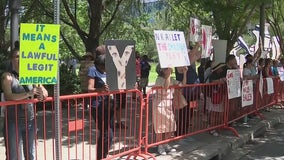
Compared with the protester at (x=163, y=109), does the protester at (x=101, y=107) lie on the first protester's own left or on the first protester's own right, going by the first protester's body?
on the first protester's own right

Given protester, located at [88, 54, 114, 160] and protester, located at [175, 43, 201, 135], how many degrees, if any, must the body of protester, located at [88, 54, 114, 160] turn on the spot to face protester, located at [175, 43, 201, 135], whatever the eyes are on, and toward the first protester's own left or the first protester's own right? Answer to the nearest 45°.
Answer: approximately 90° to the first protester's own left

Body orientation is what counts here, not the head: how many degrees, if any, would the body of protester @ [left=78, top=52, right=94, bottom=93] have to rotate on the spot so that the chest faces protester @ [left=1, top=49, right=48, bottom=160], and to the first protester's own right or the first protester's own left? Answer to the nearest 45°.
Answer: approximately 90° to the first protester's own right

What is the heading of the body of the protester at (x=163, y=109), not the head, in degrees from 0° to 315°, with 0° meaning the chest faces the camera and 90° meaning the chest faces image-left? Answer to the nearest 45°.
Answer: approximately 315°

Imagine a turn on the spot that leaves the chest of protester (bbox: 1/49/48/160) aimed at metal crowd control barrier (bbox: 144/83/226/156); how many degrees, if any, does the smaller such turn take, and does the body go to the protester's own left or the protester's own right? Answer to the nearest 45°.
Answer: approximately 90° to the protester's own left
